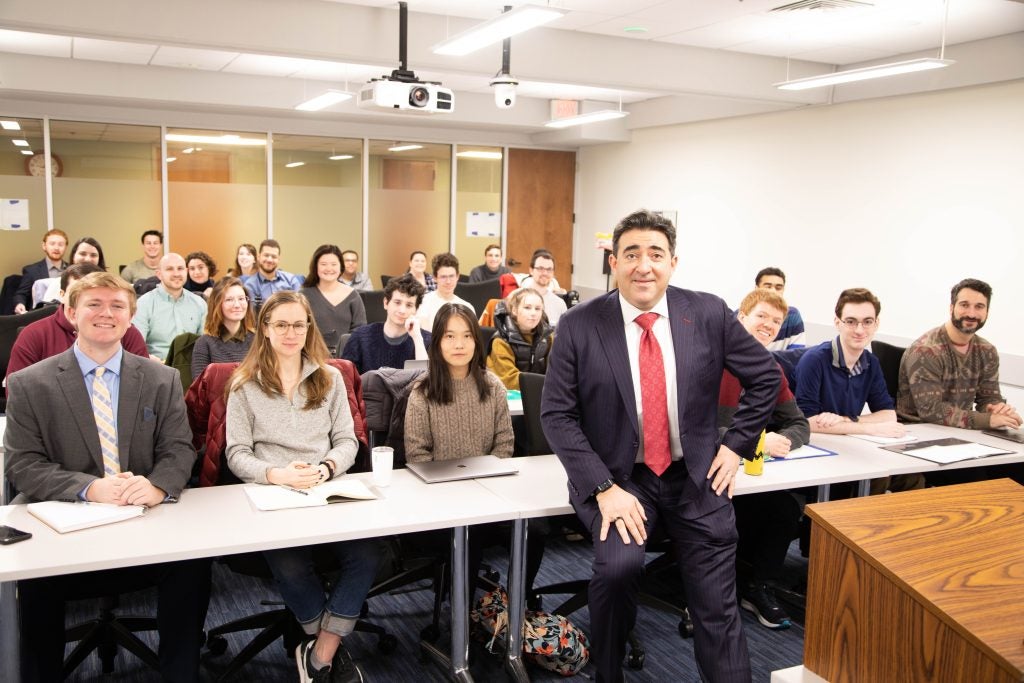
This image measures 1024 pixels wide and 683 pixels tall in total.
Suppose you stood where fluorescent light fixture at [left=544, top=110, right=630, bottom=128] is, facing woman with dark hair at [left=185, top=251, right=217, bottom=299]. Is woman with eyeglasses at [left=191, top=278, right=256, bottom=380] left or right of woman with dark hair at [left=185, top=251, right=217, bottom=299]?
left

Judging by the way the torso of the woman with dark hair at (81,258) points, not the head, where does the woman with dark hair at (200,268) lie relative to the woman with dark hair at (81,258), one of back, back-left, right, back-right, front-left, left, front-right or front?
left

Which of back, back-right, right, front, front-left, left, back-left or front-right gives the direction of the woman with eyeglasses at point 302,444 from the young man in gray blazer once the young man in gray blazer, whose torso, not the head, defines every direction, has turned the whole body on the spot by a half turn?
right

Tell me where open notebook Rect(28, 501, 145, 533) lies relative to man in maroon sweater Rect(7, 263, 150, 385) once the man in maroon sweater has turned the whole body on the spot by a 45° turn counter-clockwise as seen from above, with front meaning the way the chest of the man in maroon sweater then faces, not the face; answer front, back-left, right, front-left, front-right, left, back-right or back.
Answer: front-right

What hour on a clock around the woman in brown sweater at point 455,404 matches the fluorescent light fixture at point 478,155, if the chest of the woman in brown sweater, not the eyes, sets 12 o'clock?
The fluorescent light fixture is roughly at 6 o'clock from the woman in brown sweater.

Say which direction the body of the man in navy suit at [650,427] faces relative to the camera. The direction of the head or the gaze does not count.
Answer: toward the camera

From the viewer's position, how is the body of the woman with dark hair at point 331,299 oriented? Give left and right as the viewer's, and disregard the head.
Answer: facing the viewer

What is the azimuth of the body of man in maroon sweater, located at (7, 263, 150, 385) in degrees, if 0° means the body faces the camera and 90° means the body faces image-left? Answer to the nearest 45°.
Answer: approximately 0°

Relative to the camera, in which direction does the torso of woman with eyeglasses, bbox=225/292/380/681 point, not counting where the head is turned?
toward the camera

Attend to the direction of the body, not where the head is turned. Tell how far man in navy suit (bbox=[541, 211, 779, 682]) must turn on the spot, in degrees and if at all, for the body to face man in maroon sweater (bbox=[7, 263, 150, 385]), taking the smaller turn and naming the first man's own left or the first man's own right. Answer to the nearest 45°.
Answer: approximately 90° to the first man's own right

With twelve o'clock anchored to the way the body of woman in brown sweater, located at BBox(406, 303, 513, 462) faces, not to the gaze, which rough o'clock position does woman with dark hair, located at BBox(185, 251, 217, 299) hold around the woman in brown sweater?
The woman with dark hair is roughly at 5 o'clock from the woman in brown sweater.

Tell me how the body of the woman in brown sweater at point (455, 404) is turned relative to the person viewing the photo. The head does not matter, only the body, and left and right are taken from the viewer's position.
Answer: facing the viewer
